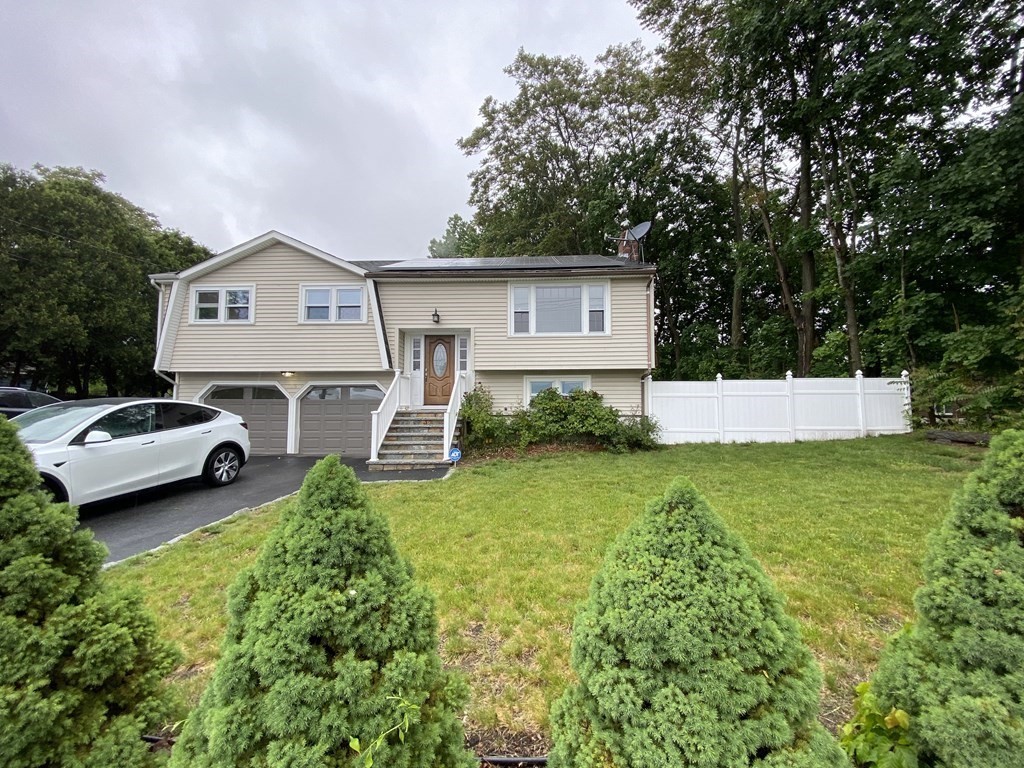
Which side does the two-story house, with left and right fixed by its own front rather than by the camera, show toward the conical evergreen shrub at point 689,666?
front

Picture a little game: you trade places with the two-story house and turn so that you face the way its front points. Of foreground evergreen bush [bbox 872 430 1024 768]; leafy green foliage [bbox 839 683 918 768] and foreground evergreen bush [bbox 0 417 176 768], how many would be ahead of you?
3

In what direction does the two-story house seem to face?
toward the camera

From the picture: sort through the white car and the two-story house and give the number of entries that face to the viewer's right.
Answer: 0

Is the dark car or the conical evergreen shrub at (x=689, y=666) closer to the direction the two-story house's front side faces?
the conical evergreen shrub

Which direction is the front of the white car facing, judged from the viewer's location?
facing the viewer and to the left of the viewer

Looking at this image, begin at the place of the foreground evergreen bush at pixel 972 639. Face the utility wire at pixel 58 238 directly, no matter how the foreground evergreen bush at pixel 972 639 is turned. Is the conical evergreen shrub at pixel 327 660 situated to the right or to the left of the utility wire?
left

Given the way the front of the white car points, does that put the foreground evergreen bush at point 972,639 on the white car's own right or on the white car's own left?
on the white car's own left

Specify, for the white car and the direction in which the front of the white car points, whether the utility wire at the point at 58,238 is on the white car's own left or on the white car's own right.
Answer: on the white car's own right

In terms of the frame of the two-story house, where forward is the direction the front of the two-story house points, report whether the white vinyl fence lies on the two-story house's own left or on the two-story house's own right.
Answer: on the two-story house's own left

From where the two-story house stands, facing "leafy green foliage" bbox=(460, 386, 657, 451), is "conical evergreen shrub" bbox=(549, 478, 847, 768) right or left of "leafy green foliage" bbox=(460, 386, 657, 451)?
right
